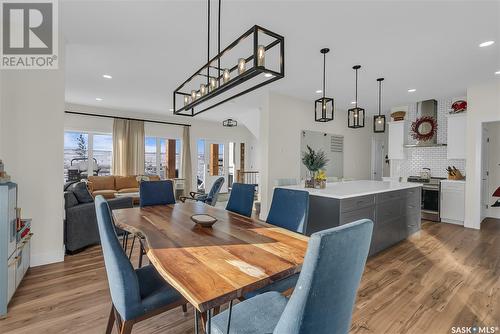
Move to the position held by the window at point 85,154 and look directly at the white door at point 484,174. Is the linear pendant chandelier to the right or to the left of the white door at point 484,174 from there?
right

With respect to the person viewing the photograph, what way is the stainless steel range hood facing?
facing the viewer

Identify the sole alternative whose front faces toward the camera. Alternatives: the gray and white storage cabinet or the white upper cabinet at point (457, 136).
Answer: the white upper cabinet

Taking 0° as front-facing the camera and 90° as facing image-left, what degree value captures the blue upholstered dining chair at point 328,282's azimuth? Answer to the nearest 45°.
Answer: approximately 135°

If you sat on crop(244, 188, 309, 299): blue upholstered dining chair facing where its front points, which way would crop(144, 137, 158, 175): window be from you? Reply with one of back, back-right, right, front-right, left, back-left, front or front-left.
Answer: right

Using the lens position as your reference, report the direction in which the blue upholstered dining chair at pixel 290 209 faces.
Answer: facing the viewer and to the left of the viewer

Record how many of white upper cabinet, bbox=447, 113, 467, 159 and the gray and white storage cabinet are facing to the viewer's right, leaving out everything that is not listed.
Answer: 1

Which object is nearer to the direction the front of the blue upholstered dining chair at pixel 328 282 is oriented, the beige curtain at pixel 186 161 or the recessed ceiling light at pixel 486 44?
the beige curtain

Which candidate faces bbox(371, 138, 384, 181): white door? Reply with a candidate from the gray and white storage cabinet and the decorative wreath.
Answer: the gray and white storage cabinet

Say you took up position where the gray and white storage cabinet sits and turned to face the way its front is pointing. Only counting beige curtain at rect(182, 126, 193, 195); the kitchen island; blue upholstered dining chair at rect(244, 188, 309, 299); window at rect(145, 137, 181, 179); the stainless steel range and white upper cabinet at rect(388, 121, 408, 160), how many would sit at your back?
0

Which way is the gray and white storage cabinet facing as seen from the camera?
to the viewer's right

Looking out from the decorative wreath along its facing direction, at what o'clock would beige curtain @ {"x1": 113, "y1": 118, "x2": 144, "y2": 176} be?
The beige curtain is roughly at 2 o'clock from the decorative wreath.

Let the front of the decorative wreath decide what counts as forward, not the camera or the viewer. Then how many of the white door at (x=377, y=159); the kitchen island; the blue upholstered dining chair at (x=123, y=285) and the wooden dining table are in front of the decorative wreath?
3

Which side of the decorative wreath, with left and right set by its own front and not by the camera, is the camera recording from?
front

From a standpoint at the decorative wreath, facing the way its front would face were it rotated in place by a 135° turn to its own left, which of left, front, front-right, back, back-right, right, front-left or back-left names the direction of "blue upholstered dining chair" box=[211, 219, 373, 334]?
back-right

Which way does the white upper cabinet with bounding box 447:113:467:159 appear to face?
toward the camera

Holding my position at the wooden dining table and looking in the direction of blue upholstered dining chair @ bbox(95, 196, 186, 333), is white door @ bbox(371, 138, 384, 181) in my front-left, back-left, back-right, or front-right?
back-right

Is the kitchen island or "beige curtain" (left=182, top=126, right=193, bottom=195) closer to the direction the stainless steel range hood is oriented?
the kitchen island

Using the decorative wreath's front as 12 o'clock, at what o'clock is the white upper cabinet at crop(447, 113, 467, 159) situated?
The white upper cabinet is roughly at 10 o'clock from the decorative wreath.

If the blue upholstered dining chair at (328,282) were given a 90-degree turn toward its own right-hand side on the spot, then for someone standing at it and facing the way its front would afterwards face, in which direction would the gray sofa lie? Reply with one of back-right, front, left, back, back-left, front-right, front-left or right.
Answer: left

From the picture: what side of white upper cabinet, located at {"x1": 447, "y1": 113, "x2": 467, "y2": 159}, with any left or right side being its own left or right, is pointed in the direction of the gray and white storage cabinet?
front

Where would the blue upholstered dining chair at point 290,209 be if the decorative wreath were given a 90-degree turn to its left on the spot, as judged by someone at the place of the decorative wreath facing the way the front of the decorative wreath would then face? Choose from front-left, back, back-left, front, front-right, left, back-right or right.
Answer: right
